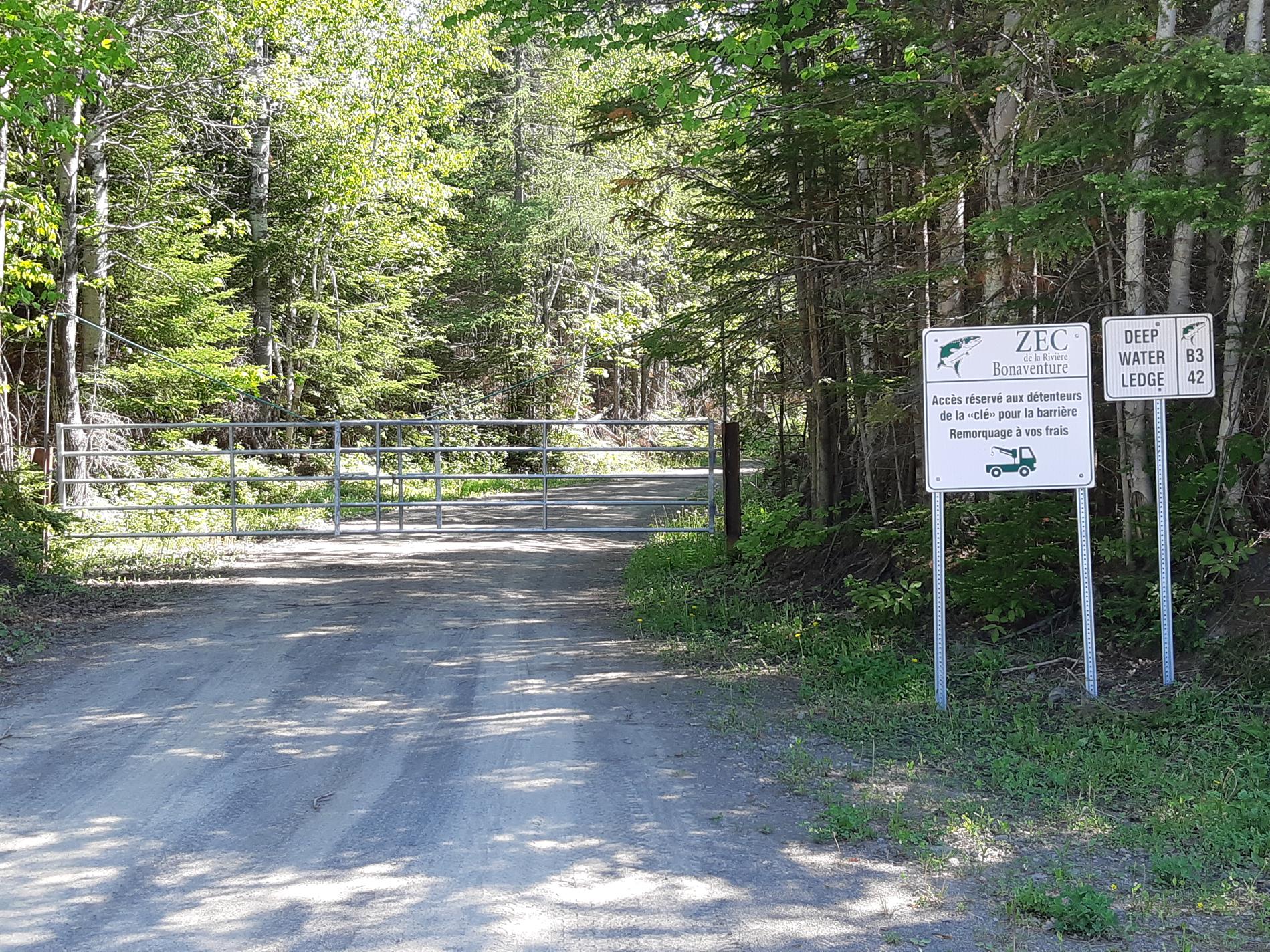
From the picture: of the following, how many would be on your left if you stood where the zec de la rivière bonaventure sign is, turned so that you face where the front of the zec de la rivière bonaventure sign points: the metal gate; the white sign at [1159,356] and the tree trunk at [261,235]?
1

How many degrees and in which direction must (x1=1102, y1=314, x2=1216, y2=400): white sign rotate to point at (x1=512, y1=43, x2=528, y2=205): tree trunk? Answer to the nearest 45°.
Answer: approximately 135° to its right

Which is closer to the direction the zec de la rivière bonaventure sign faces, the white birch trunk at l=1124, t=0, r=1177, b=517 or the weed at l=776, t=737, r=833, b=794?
the weed

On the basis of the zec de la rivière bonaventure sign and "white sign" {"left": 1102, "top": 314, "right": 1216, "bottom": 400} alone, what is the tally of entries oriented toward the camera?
2

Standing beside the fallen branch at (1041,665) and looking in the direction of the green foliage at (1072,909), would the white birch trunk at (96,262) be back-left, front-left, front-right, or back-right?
back-right

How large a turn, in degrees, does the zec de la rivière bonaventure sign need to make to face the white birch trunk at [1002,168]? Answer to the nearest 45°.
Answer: approximately 180°

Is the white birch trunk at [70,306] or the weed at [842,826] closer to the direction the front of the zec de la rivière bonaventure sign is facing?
the weed

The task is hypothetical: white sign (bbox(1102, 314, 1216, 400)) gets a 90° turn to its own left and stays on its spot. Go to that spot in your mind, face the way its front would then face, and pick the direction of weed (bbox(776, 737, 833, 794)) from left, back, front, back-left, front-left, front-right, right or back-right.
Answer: back-right

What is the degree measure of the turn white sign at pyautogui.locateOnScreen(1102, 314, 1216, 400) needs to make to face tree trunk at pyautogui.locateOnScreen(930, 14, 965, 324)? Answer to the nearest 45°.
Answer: approximately 135° to its right

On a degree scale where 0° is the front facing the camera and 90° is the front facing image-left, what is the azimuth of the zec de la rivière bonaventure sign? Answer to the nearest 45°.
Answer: approximately 0°

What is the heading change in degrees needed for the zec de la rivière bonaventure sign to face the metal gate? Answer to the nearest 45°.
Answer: approximately 135° to its right

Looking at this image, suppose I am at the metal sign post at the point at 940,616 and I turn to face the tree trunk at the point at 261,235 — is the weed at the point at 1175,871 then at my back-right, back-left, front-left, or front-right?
back-left

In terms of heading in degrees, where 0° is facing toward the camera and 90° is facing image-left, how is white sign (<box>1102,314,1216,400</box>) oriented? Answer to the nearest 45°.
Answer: approximately 0°
